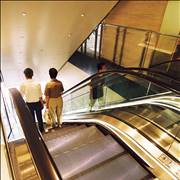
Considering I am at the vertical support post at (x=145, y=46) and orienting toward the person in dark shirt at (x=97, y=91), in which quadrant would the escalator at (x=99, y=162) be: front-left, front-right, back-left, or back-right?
front-left

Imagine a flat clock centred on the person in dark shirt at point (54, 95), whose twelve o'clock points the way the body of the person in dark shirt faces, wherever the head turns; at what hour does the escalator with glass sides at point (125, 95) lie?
The escalator with glass sides is roughly at 3 o'clock from the person in dark shirt.

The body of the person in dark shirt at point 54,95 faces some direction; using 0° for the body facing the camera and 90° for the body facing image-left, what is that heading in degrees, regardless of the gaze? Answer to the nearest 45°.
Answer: approximately 180°

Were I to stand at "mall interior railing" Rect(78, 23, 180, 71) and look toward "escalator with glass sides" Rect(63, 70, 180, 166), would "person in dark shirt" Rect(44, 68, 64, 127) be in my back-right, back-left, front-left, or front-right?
front-right

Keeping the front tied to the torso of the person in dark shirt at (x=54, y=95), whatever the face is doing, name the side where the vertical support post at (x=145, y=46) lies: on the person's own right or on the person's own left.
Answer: on the person's own right

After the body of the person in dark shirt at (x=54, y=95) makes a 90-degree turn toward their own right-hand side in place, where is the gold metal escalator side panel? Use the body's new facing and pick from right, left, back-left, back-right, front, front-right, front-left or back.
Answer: front-right

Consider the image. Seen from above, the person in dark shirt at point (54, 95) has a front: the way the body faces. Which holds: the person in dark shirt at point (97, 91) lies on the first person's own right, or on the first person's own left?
on the first person's own right
